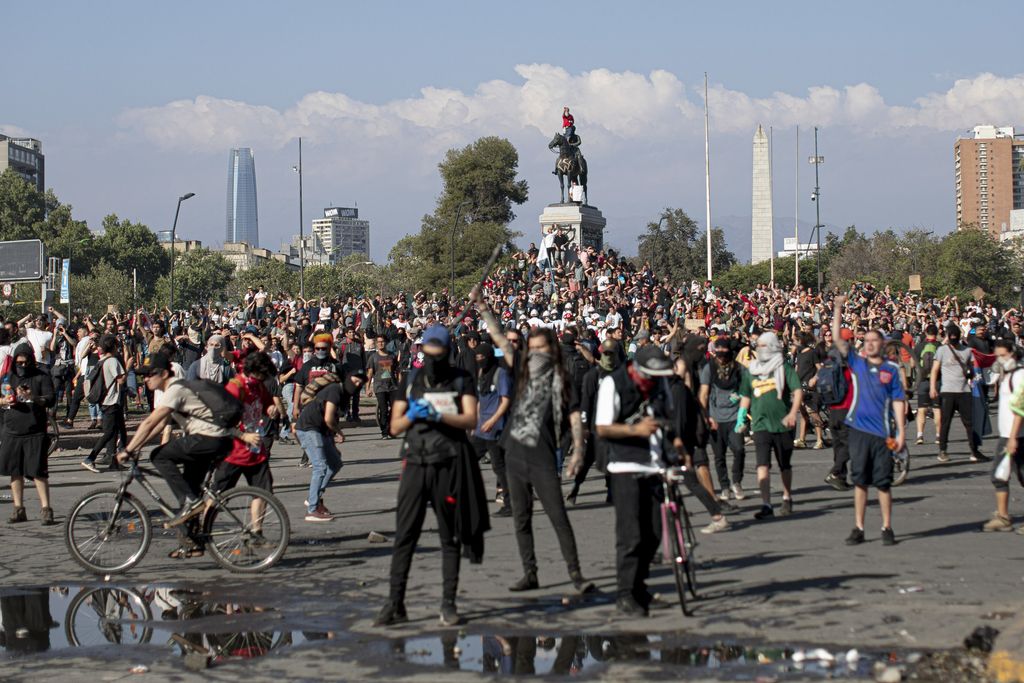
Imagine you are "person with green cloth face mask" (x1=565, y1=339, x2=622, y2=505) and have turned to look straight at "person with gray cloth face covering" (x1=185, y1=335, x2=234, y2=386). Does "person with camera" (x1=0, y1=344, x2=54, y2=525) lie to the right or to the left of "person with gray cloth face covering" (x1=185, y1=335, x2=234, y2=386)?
left

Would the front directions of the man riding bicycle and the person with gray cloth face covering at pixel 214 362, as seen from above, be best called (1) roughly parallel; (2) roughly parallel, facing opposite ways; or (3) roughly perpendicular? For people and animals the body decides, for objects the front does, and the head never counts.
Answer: roughly perpendicular

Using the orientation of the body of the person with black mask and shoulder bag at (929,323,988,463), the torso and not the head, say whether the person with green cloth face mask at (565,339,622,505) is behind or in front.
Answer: in front

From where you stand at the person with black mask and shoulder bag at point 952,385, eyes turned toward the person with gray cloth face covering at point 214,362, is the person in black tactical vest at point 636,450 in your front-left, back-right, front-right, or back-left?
front-left

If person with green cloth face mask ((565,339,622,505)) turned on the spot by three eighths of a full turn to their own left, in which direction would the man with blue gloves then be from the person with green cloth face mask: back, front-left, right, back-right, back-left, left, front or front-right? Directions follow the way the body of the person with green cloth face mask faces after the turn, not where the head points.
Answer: back

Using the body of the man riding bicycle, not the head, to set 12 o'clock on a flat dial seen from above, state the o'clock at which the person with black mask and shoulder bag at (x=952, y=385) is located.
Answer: The person with black mask and shoulder bag is roughly at 5 o'clock from the man riding bicycle.

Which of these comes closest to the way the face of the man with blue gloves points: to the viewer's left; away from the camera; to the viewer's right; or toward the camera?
toward the camera

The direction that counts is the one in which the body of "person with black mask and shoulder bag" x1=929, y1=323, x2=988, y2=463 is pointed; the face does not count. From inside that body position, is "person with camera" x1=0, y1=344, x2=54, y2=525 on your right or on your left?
on your right

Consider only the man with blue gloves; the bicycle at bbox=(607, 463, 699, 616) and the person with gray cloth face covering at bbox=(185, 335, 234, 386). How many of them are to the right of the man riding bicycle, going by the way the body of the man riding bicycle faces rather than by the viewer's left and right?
1

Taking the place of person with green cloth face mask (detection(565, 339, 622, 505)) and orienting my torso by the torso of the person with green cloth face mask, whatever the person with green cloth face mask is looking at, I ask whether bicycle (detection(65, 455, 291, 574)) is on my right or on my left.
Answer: on my right

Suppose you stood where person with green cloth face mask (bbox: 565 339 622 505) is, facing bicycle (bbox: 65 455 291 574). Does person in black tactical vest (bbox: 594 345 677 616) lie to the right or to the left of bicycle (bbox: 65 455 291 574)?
left

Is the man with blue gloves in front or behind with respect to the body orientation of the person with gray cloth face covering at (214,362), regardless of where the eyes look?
in front

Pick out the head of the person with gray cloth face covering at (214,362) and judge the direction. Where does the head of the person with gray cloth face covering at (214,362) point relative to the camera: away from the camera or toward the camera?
toward the camera

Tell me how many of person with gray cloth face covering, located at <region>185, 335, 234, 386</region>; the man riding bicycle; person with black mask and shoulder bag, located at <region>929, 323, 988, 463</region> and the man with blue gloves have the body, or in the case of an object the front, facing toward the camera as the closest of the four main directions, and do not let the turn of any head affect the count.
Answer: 3

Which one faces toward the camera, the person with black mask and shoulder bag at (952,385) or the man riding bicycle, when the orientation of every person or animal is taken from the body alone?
the person with black mask and shoulder bag

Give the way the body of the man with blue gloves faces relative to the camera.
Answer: toward the camera

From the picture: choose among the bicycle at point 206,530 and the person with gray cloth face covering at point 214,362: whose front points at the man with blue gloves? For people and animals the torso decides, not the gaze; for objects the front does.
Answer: the person with gray cloth face covering

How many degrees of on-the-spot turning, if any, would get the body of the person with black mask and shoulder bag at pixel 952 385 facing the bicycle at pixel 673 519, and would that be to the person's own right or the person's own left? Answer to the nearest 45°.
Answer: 0° — they already face it

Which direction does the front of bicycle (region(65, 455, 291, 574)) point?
to the viewer's left

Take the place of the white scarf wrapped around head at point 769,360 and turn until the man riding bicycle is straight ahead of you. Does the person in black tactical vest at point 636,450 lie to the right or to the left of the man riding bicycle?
left
